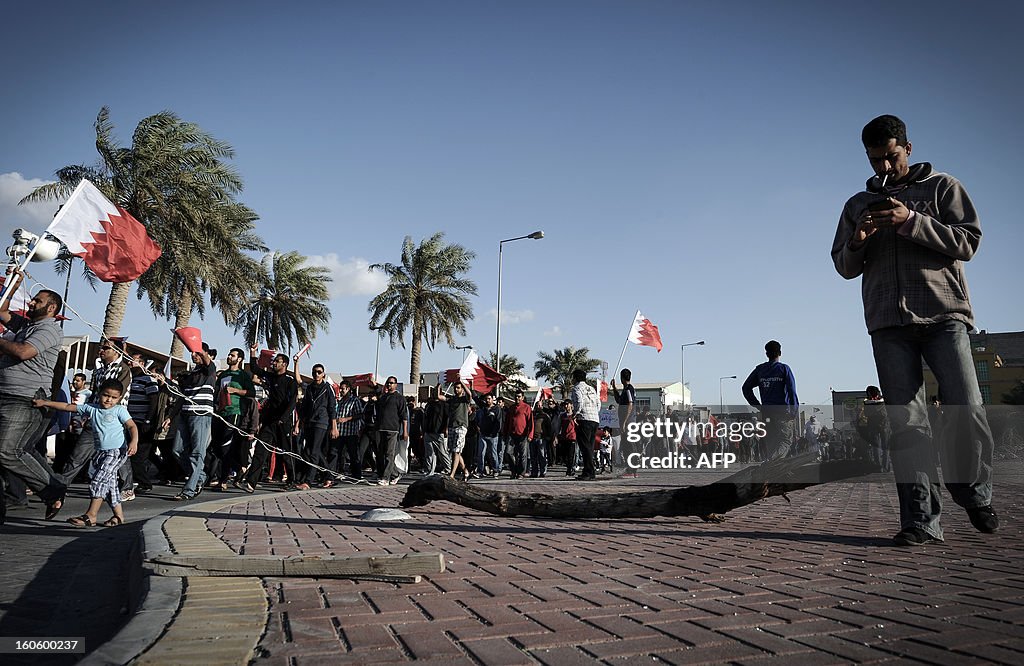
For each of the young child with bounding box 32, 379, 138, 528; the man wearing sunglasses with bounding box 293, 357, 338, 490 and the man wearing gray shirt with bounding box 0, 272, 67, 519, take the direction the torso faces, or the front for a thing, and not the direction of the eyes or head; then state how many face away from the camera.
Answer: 0

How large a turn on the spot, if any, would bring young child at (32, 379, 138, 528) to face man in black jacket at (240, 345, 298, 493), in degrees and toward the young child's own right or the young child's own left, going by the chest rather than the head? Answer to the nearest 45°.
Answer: approximately 180°

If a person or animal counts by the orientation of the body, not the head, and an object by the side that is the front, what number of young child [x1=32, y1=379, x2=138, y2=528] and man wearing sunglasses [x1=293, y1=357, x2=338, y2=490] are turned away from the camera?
0

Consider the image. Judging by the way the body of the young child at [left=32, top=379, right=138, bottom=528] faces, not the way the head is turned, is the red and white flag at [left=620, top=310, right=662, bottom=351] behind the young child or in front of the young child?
behind

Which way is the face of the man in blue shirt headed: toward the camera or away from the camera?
away from the camera

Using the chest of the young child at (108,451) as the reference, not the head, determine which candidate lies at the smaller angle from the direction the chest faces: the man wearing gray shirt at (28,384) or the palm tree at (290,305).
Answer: the man wearing gray shirt

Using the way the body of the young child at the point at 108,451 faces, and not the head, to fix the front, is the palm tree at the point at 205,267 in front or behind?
behind

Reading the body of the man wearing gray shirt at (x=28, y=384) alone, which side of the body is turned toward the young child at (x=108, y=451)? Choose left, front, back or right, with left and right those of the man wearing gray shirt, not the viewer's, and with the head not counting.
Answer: back

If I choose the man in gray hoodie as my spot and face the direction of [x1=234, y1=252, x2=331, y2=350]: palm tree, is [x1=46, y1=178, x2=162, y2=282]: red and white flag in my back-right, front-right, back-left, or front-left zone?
front-left

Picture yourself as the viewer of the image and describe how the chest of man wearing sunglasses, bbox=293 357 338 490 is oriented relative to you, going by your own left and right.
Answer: facing the viewer and to the left of the viewer

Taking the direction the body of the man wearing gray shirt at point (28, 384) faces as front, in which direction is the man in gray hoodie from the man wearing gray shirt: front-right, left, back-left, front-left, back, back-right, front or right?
back-left

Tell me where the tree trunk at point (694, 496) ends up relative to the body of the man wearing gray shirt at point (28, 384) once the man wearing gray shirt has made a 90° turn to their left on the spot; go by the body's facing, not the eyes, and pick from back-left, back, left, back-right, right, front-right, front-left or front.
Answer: front-left

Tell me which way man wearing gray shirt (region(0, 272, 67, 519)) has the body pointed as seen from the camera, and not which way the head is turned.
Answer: to the viewer's left

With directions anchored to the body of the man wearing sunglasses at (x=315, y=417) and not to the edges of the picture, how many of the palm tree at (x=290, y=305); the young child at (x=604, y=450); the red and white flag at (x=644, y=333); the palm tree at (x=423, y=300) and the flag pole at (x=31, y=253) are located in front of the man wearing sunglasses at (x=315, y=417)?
1

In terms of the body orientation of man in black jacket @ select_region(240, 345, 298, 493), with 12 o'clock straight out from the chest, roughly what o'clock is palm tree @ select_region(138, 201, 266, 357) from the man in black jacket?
The palm tree is roughly at 4 o'clock from the man in black jacket.

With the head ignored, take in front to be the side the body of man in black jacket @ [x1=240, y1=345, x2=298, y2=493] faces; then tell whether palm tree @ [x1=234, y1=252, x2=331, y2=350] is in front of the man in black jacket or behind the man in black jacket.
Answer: behind
